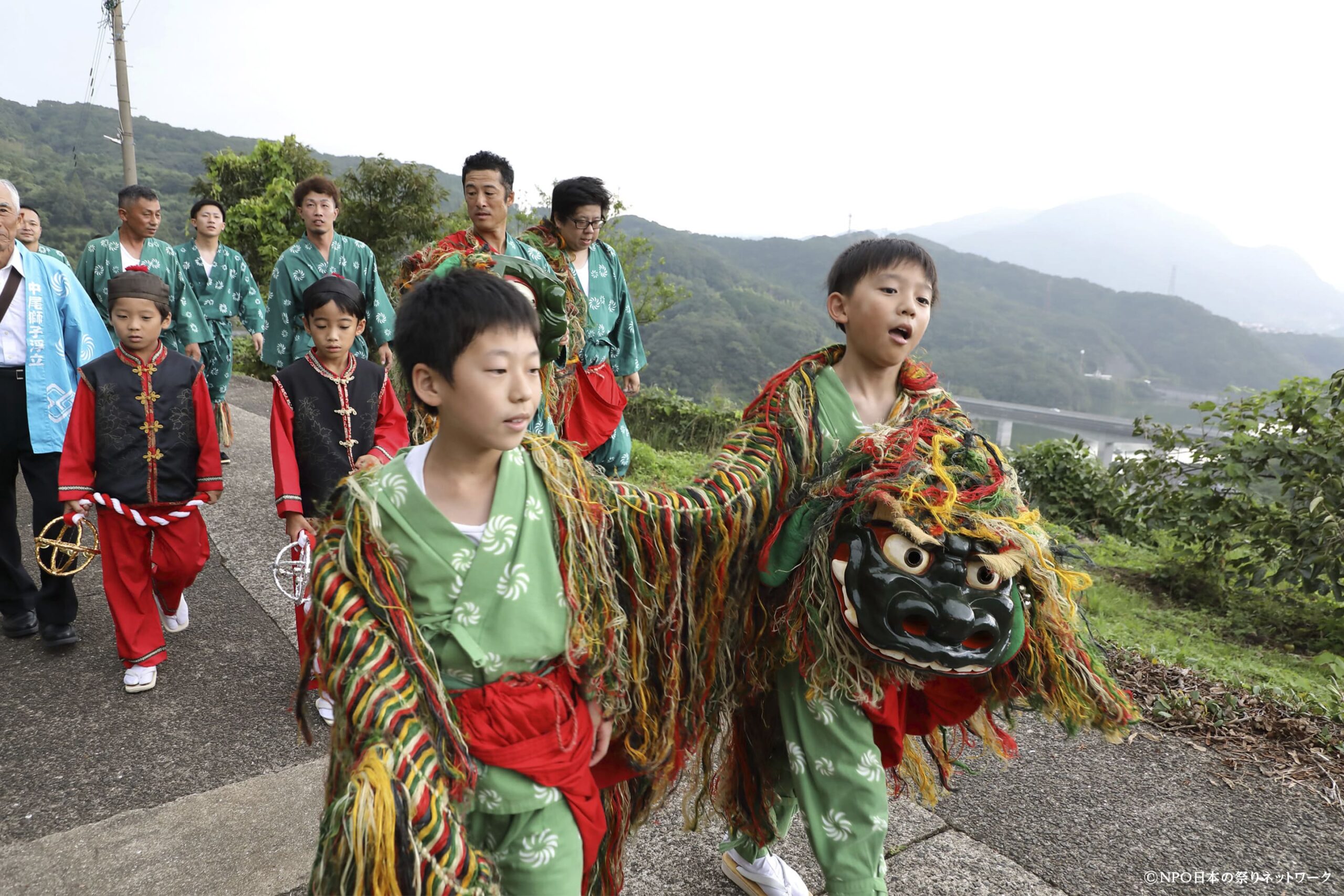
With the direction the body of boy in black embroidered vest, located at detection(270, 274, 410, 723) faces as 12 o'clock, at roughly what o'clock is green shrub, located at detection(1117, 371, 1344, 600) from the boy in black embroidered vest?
The green shrub is roughly at 9 o'clock from the boy in black embroidered vest.

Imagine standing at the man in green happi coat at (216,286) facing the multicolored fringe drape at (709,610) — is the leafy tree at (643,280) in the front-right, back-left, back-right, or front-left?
back-left

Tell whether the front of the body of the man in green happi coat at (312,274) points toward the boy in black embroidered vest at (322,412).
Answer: yes

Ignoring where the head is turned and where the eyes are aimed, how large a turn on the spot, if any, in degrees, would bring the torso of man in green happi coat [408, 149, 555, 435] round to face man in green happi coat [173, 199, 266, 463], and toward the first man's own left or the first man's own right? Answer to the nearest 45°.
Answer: approximately 135° to the first man's own right

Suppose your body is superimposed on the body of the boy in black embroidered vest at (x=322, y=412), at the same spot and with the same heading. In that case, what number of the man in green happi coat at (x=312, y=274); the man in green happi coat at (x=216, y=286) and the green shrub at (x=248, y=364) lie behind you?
3

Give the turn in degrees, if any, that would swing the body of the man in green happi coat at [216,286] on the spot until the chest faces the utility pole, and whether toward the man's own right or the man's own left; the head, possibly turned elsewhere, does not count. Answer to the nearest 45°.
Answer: approximately 180°

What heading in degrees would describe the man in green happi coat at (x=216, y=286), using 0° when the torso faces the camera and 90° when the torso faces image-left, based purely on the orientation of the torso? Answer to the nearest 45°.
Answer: approximately 0°

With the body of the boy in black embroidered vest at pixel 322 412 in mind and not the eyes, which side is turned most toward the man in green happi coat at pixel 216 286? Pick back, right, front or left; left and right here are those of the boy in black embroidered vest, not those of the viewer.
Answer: back

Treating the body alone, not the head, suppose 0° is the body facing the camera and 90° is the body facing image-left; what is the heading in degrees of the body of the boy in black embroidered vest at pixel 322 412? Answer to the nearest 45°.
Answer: approximately 0°

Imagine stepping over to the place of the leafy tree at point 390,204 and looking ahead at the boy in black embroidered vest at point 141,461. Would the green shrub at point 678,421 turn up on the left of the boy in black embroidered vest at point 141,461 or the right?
left
